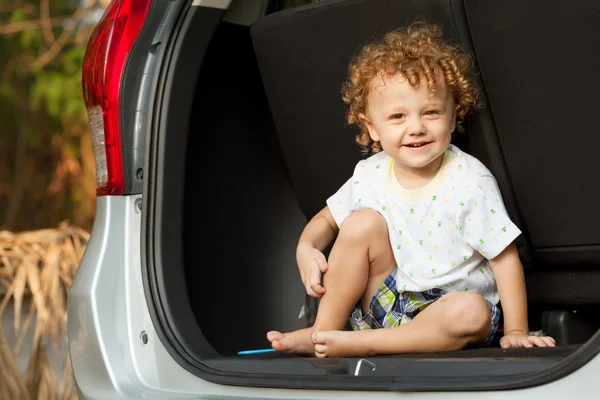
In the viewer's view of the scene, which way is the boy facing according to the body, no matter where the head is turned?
toward the camera

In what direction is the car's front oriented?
away from the camera

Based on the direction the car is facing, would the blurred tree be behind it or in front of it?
in front

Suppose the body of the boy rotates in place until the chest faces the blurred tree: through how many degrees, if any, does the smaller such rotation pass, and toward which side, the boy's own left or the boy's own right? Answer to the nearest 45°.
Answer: approximately 135° to the boy's own right
